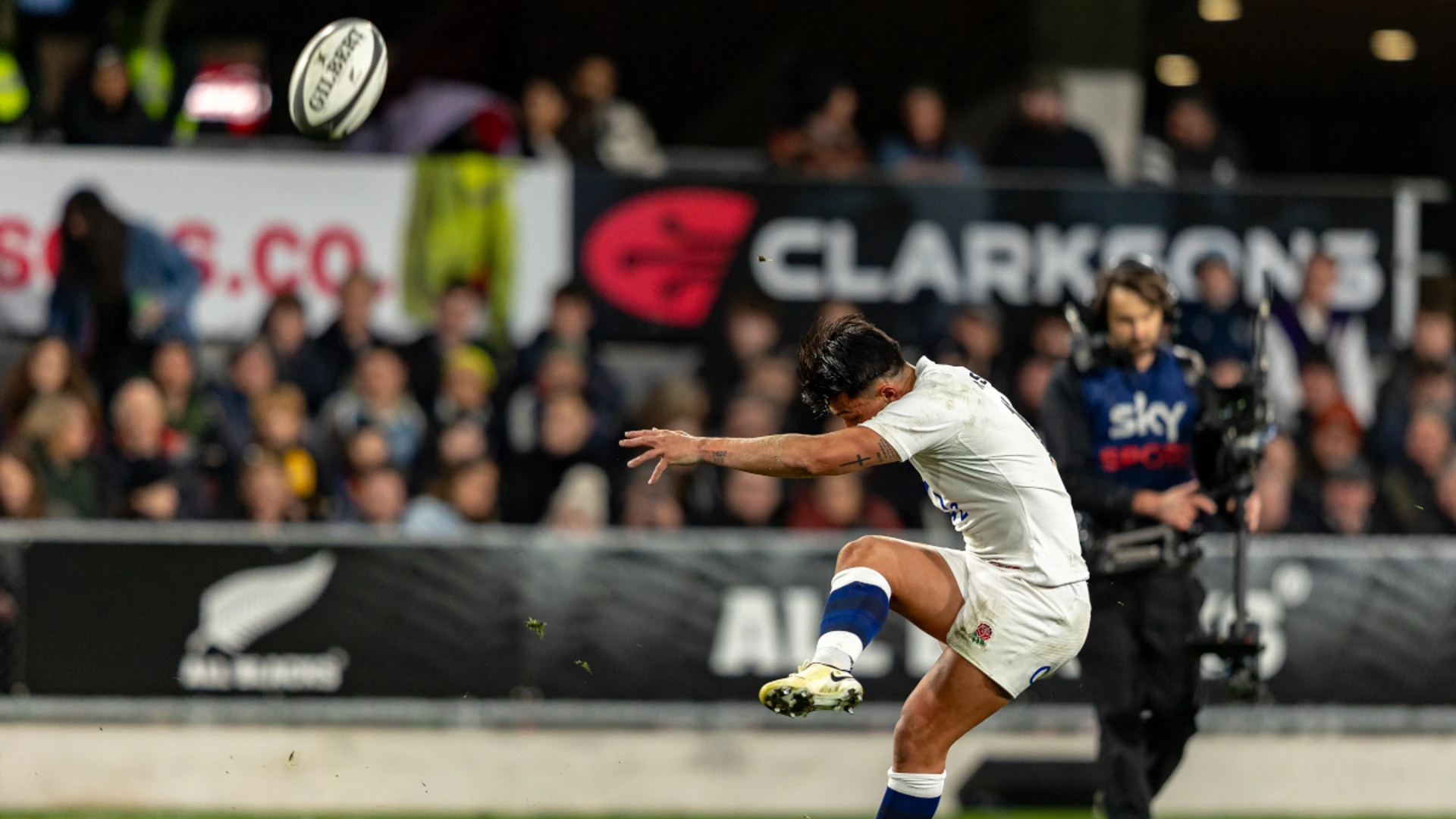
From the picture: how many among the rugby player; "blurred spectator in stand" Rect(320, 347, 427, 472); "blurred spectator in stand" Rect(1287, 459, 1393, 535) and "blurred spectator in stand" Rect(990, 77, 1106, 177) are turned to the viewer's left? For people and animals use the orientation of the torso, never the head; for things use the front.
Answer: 1

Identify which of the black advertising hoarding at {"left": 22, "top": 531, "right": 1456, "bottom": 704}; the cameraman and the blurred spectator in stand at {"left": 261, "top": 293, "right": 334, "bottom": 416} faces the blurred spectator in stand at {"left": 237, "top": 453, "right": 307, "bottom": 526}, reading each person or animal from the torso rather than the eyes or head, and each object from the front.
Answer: the blurred spectator in stand at {"left": 261, "top": 293, "right": 334, "bottom": 416}

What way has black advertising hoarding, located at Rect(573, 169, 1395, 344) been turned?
toward the camera

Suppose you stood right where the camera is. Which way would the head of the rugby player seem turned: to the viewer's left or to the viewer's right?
to the viewer's left

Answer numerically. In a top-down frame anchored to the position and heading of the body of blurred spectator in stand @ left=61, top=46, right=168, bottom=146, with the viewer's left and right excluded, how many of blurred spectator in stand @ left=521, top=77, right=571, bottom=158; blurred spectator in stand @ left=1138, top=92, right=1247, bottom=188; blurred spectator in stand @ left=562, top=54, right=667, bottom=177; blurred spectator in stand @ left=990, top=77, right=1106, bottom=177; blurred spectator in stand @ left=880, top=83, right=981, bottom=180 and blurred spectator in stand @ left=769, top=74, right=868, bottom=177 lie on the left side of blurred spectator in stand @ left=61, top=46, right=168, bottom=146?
6

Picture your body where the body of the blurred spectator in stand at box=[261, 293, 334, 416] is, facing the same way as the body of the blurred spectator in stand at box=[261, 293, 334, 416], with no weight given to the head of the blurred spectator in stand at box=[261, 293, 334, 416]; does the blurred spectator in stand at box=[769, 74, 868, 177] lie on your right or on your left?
on your left

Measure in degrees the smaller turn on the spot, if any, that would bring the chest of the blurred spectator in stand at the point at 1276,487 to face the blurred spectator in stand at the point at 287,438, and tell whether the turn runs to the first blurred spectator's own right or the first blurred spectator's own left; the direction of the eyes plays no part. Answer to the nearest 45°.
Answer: approximately 90° to the first blurred spectator's own right

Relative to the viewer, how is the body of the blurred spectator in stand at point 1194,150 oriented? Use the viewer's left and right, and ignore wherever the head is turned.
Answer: facing the viewer

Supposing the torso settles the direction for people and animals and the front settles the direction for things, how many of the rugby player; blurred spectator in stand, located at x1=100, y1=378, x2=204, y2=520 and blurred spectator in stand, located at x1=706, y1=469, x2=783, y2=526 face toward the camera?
2

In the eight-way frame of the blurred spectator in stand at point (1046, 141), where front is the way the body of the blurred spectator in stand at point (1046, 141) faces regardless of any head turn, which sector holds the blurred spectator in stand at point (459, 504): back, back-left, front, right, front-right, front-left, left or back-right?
front-right

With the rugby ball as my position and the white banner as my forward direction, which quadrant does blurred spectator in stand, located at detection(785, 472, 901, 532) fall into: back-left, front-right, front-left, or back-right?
front-right

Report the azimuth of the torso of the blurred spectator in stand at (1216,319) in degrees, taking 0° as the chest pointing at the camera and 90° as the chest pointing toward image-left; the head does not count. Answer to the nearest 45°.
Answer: approximately 0°

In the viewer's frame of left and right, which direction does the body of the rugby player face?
facing to the left of the viewer

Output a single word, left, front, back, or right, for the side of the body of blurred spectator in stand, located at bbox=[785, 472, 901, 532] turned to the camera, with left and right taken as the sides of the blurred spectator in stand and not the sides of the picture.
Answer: front
